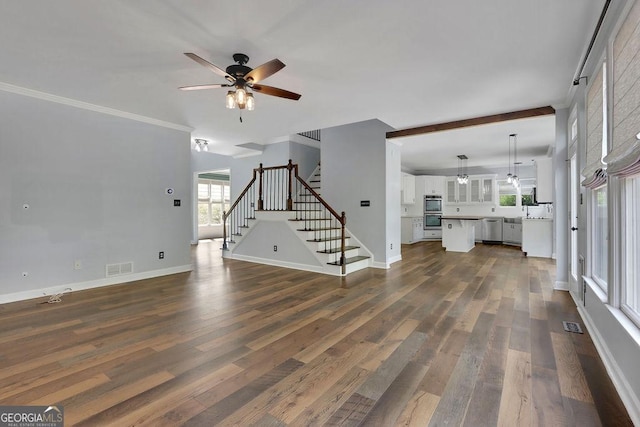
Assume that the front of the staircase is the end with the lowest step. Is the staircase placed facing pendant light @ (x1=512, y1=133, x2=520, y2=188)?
no

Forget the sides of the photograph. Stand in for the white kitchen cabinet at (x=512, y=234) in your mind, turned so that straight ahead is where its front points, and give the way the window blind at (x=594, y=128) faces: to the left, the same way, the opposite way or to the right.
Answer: to the right

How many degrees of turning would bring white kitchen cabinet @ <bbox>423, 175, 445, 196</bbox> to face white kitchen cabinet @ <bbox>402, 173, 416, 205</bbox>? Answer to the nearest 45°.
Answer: approximately 45° to its right

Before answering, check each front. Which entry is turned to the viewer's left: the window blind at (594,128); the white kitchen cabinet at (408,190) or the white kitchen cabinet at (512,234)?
the window blind

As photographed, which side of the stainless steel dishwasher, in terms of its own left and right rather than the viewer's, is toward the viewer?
front

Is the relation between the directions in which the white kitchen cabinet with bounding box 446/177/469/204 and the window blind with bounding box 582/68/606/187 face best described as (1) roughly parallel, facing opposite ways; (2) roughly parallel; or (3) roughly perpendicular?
roughly perpendicular

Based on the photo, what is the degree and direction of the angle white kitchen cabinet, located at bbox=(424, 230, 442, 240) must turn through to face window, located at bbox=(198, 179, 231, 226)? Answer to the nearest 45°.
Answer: approximately 90° to its right

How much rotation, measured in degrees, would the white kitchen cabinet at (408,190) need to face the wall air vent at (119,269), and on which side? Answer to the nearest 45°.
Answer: approximately 90° to its right

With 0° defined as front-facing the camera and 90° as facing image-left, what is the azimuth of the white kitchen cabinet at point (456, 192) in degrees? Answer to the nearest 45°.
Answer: approximately 0°

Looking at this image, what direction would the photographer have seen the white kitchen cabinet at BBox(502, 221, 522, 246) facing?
facing the viewer

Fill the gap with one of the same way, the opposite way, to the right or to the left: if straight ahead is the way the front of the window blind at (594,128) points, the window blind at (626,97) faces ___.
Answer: the same way

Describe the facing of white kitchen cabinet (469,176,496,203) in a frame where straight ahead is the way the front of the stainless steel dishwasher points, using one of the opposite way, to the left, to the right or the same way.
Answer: the same way

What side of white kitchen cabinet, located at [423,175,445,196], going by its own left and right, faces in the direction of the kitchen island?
front

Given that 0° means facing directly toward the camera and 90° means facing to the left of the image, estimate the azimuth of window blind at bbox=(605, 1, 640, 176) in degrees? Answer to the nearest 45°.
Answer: approximately 90°

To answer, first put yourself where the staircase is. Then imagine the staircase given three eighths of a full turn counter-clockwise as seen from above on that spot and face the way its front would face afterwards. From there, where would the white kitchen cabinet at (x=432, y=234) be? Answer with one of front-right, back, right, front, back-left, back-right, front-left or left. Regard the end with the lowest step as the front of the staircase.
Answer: front-right

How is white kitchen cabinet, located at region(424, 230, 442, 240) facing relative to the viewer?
toward the camera
